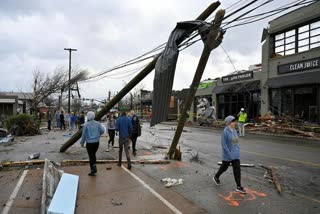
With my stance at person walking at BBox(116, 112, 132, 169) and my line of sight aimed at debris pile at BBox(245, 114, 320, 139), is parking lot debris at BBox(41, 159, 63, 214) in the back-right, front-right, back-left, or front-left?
back-right

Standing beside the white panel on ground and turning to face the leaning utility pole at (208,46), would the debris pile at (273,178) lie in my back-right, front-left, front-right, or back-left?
front-right

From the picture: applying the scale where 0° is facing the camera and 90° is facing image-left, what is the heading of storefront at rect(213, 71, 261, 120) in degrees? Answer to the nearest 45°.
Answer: approximately 45°

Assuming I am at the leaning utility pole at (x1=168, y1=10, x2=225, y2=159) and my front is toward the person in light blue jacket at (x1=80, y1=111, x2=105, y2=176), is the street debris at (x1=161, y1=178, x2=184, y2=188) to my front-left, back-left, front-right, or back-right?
front-left

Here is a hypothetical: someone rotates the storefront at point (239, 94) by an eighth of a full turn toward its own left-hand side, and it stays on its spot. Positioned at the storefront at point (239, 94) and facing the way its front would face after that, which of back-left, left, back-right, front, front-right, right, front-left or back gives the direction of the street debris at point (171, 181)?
front

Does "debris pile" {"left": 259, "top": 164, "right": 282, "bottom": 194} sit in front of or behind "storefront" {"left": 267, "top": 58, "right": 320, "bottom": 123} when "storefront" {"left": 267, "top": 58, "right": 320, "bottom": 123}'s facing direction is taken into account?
in front

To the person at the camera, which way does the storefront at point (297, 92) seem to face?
facing the viewer and to the left of the viewer

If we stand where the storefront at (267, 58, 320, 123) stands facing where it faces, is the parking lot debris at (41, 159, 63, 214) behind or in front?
in front

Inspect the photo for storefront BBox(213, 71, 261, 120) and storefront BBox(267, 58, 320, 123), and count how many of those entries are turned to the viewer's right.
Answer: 0

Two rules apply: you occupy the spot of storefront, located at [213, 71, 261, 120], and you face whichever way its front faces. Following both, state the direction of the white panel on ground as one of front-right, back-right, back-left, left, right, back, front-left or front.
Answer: front-left

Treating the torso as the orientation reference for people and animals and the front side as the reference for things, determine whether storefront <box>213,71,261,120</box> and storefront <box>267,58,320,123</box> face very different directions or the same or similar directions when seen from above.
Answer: same or similar directions

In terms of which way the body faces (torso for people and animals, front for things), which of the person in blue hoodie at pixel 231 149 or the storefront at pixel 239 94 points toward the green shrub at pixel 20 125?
the storefront

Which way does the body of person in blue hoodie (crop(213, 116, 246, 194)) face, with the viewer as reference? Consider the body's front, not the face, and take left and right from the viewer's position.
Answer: facing the viewer and to the right of the viewer

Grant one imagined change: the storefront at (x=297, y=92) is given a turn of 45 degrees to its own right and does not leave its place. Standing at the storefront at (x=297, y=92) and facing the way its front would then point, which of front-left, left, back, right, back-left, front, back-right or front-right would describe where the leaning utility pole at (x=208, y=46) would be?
left
